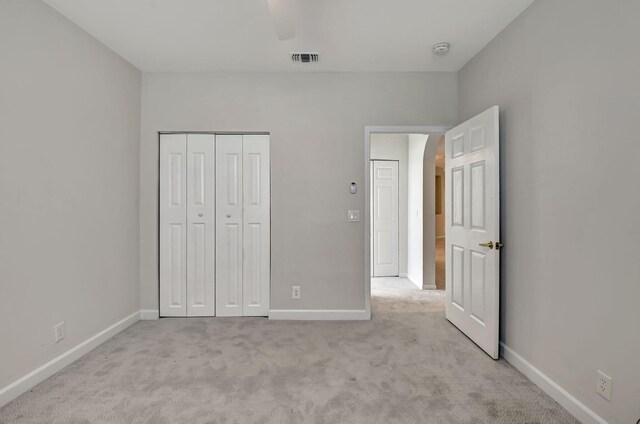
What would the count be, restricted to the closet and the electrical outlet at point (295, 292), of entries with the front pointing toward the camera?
2

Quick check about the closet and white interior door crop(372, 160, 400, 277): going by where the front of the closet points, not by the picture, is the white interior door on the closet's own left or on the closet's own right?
on the closet's own left

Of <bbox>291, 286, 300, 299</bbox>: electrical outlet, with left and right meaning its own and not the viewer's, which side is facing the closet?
right

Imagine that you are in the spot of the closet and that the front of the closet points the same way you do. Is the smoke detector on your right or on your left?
on your left

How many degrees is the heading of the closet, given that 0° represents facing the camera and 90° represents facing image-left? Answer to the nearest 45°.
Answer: approximately 0°

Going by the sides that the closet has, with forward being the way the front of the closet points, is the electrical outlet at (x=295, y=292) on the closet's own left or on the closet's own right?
on the closet's own left

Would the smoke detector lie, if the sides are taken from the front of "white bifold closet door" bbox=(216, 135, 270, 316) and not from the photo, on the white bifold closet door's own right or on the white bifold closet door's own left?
on the white bifold closet door's own left
